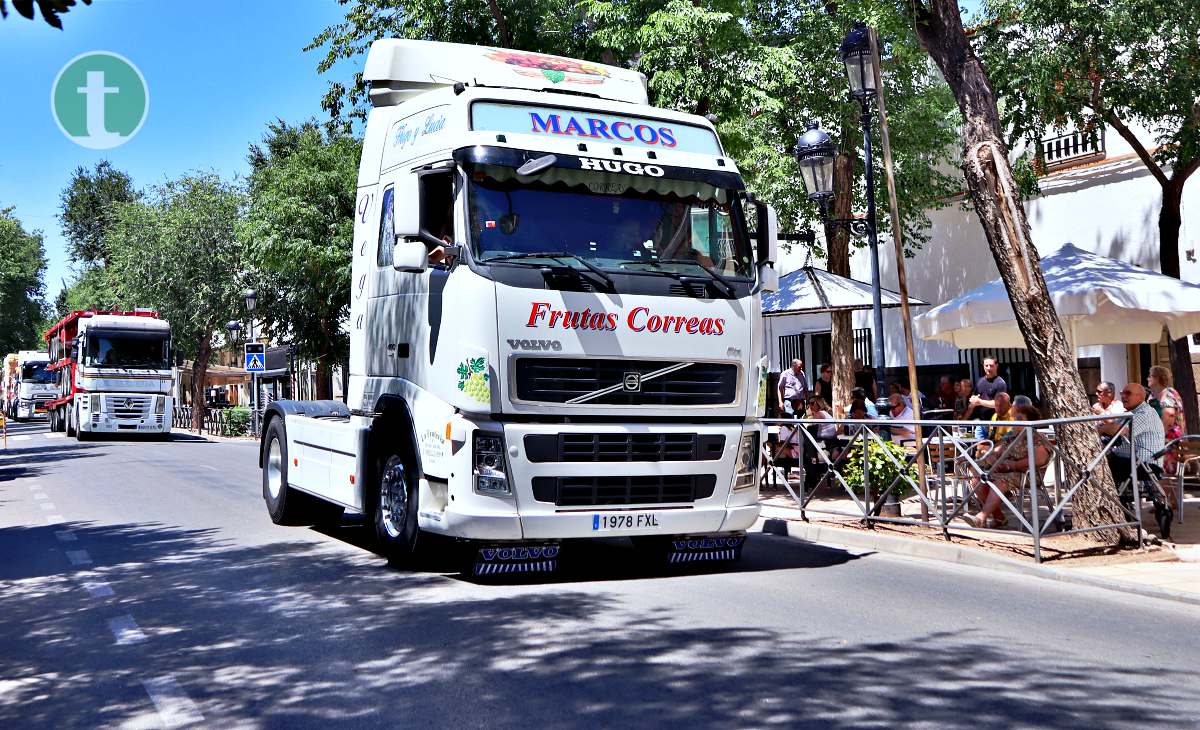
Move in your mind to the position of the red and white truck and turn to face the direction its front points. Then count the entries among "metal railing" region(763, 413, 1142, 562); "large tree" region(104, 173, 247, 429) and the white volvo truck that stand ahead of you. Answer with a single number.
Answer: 2

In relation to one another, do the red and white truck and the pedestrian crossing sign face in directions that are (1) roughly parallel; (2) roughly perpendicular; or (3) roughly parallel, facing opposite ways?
roughly parallel

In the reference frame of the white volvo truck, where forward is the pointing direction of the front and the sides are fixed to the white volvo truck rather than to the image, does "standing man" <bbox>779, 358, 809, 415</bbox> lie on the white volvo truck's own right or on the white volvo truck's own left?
on the white volvo truck's own left

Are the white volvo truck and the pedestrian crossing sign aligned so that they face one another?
no

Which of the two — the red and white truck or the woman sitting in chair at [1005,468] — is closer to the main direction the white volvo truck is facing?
the woman sitting in chair

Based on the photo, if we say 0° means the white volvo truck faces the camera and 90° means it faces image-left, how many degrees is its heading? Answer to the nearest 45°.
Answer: approximately 315°

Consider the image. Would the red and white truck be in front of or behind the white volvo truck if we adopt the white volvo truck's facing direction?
behind

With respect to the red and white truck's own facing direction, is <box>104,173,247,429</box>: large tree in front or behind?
behind

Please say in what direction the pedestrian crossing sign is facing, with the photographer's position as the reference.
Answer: facing the viewer

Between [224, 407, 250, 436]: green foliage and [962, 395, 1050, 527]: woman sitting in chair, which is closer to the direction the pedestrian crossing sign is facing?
the woman sitting in chair

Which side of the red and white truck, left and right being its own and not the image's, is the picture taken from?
front

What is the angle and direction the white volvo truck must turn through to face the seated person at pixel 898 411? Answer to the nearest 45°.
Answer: approximately 90° to its left

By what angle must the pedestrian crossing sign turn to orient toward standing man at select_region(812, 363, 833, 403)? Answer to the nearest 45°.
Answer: approximately 45° to its left

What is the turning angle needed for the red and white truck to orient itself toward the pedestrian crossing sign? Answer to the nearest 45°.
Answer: approximately 45° to its left

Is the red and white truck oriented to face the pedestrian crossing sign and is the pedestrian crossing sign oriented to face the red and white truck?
no

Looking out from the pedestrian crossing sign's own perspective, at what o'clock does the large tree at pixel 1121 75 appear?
The large tree is roughly at 11 o'clock from the pedestrian crossing sign.

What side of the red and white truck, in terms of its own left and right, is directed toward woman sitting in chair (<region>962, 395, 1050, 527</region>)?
front
